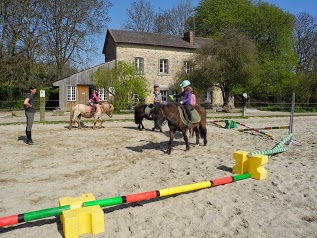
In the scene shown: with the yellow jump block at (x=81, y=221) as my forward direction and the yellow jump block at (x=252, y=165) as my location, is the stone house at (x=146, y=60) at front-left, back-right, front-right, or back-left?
back-right

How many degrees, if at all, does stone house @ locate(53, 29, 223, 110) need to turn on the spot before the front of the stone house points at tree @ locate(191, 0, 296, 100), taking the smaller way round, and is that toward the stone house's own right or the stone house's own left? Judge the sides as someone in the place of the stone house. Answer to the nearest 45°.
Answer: approximately 90° to the stone house's own left

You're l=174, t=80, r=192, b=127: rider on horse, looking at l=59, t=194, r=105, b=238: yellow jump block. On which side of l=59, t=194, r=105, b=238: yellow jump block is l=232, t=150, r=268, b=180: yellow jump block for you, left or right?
left

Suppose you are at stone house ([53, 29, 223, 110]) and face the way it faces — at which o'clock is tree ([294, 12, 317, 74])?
The tree is roughly at 8 o'clock from the stone house.

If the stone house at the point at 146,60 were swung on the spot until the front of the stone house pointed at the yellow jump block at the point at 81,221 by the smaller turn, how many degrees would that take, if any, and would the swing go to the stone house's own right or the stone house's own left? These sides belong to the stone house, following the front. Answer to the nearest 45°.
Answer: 0° — it already faces it

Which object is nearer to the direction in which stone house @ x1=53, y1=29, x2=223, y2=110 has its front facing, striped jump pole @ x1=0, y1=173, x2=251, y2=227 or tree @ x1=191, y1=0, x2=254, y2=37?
the striped jump pole

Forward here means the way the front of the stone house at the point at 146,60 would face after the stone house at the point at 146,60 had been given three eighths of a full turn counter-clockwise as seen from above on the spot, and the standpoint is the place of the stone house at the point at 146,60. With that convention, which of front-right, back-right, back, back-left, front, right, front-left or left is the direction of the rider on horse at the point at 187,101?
back-right

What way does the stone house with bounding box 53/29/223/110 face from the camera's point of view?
toward the camera

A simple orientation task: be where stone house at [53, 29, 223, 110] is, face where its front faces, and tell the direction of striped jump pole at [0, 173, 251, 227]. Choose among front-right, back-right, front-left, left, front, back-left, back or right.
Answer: front

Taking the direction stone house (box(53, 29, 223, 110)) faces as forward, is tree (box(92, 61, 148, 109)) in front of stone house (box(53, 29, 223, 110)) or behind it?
in front

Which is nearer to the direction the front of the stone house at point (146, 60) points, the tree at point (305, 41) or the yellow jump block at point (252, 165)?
the yellow jump block

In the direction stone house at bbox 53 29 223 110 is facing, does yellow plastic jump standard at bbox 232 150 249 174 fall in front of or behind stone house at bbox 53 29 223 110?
in front

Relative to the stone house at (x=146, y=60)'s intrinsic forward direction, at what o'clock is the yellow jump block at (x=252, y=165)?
The yellow jump block is roughly at 12 o'clock from the stone house.
